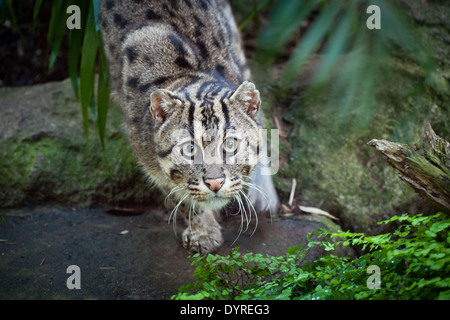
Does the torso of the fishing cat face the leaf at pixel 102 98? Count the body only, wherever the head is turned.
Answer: no

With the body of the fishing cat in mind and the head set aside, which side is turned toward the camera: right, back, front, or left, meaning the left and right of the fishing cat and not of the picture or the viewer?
front

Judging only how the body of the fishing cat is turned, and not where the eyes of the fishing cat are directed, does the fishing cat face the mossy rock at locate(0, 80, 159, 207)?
no

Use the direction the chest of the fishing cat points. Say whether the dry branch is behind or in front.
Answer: in front

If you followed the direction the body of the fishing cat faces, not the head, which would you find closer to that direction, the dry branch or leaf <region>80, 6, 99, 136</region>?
the dry branch
